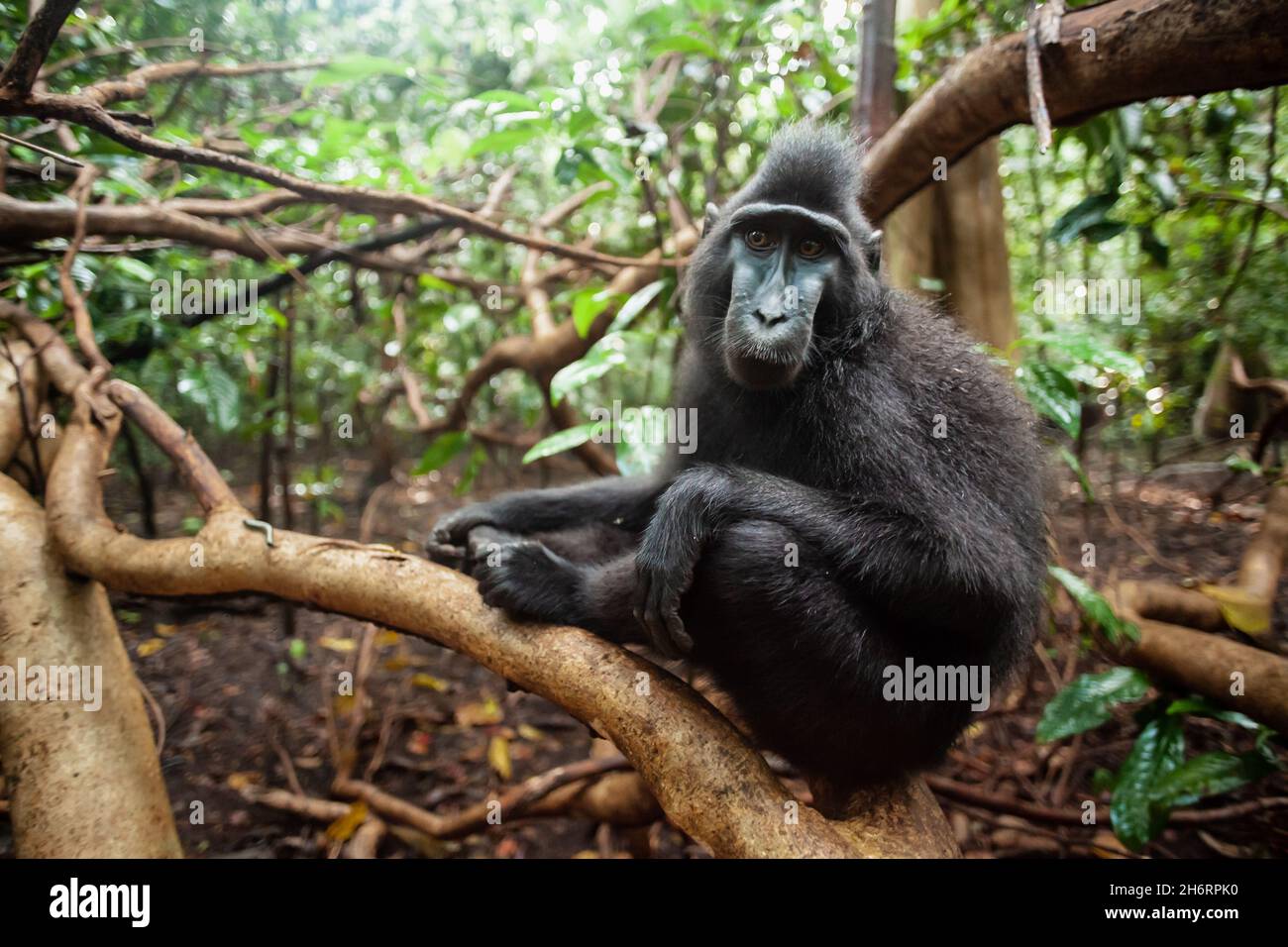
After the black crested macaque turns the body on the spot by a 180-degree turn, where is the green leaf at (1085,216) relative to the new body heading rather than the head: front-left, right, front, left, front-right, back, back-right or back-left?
front

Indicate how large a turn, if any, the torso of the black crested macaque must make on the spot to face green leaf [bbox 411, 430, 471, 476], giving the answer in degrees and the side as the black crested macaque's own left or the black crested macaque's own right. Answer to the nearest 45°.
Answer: approximately 90° to the black crested macaque's own right

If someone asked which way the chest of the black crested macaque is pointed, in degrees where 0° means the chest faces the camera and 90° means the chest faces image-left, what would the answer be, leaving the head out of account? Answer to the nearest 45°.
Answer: approximately 45°

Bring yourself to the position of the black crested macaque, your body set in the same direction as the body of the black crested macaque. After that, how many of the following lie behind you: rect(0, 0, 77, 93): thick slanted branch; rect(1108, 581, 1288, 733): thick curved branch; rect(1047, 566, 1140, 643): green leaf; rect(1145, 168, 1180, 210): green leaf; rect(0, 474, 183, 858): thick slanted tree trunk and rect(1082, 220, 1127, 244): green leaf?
4

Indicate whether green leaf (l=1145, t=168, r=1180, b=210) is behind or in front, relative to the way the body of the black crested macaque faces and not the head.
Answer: behind

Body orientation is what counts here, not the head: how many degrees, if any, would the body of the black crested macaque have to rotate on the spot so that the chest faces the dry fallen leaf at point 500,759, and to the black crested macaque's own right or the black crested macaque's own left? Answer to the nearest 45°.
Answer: approximately 90° to the black crested macaque's own right

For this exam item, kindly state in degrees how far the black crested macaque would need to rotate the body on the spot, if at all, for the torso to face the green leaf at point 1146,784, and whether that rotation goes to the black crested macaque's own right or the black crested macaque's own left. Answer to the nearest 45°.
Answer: approximately 180°

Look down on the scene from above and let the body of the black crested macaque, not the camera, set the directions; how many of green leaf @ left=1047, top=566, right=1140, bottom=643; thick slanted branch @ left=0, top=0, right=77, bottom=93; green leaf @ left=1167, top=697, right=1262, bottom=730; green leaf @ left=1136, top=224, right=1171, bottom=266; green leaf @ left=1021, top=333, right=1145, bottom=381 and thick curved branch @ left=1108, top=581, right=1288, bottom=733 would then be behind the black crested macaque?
5

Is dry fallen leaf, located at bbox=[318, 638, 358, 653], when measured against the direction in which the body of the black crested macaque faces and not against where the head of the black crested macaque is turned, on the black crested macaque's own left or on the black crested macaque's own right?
on the black crested macaque's own right

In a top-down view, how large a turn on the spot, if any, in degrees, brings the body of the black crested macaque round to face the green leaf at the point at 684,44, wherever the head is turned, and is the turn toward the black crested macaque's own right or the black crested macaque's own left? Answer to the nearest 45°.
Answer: approximately 135° to the black crested macaque's own right

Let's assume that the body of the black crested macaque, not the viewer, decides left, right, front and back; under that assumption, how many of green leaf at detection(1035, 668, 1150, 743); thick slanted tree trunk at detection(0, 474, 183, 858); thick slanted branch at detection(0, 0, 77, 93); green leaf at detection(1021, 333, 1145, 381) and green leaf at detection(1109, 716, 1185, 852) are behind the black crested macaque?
3

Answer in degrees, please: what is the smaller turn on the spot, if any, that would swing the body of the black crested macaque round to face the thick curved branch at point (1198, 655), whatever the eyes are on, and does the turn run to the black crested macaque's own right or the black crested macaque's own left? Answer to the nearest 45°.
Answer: approximately 180°
